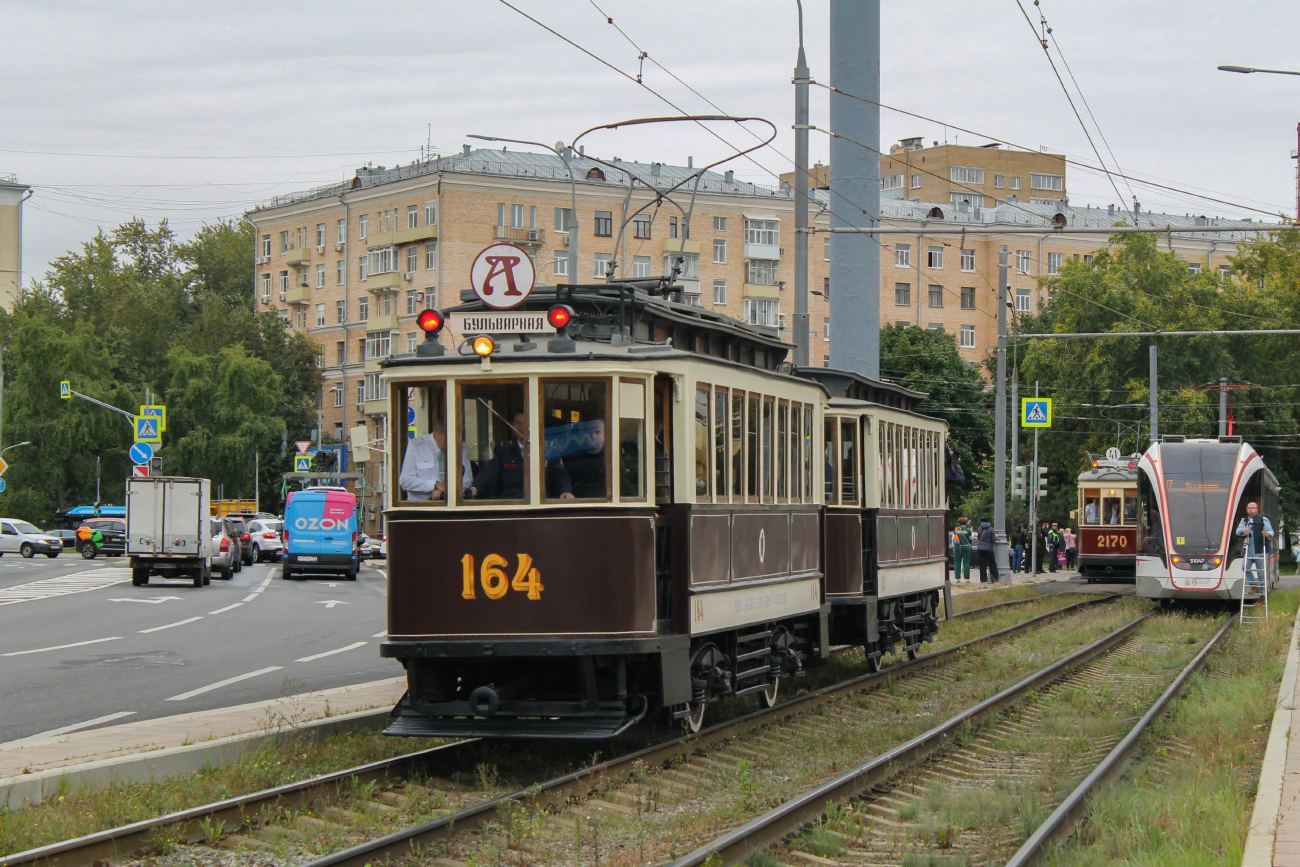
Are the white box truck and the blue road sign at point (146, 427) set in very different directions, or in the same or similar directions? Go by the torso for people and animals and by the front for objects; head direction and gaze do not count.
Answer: very different directions

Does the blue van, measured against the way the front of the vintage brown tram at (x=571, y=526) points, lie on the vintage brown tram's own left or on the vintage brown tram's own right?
on the vintage brown tram's own right

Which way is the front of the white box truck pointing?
away from the camera

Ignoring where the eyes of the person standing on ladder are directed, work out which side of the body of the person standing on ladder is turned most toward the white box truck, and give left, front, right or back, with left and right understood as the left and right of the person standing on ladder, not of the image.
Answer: right

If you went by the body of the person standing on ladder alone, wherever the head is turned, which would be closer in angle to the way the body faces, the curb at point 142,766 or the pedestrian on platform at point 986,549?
the curb

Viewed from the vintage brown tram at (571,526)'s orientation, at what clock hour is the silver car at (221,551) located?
The silver car is roughly at 4 o'clock from the vintage brown tram.

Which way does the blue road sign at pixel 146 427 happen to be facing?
toward the camera

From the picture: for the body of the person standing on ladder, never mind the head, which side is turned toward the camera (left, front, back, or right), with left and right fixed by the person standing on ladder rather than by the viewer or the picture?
front

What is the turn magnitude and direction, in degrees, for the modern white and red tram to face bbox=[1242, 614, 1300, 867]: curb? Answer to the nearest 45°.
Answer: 0° — it already faces it

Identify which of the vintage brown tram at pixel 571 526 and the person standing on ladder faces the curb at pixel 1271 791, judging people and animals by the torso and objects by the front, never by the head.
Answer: the person standing on ladder

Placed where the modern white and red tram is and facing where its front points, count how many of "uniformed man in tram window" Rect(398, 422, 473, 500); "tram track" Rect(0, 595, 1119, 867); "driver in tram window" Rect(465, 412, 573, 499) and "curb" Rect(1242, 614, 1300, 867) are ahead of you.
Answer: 4

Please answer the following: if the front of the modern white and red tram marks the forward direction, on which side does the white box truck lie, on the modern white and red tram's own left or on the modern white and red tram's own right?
on the modern white and red tram's own right

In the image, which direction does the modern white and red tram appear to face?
toward the camera
